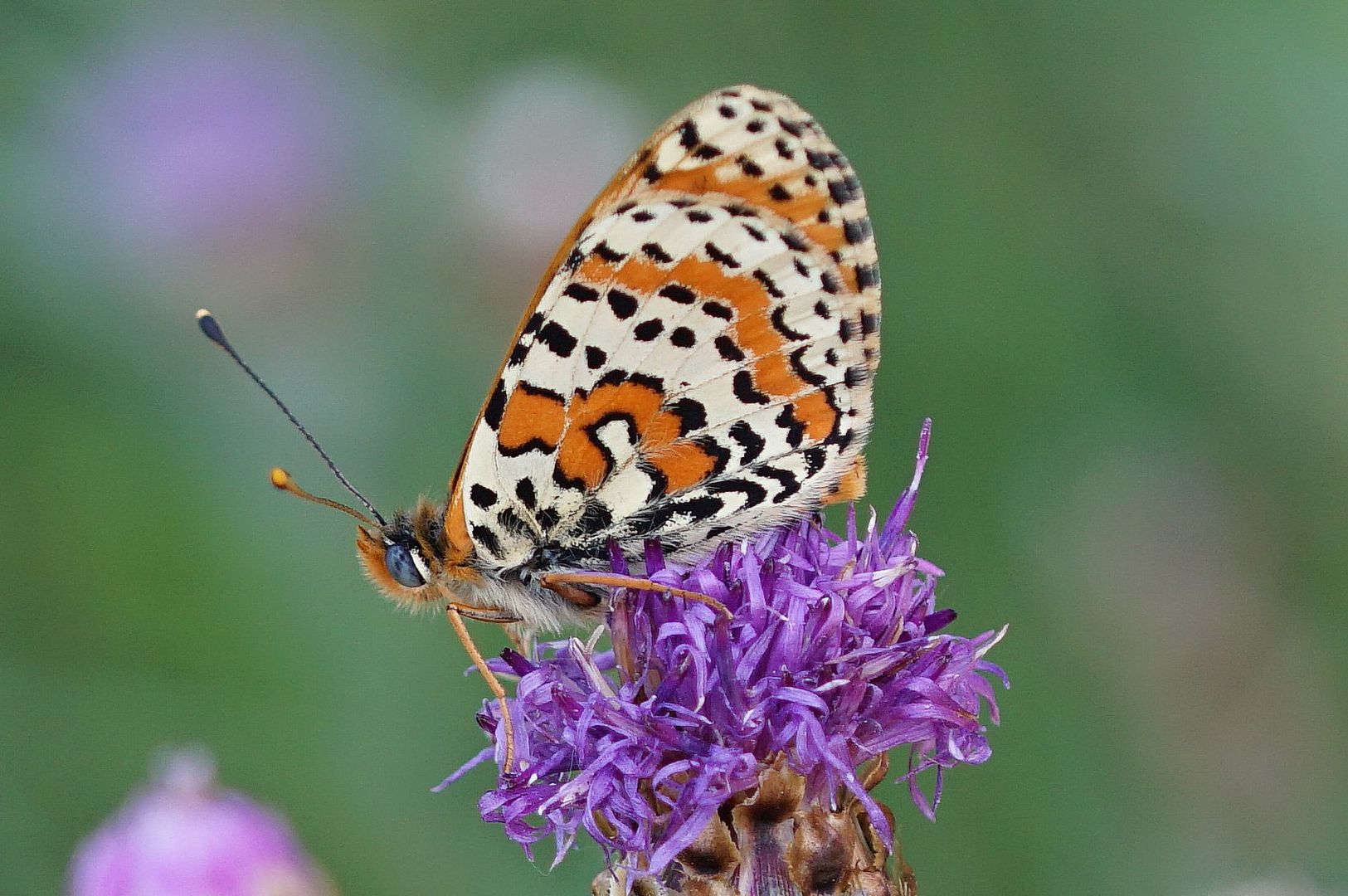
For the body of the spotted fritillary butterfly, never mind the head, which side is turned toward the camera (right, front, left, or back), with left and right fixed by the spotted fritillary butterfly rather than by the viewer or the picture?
left

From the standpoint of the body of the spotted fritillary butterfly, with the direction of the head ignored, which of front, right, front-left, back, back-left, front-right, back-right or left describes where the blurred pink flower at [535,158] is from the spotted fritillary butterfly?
right

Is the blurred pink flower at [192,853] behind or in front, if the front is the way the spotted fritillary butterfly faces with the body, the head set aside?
in front

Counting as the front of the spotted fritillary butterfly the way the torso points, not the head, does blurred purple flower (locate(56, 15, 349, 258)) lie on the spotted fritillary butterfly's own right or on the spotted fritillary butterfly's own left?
on the spotted fritillary butterfly's own right
